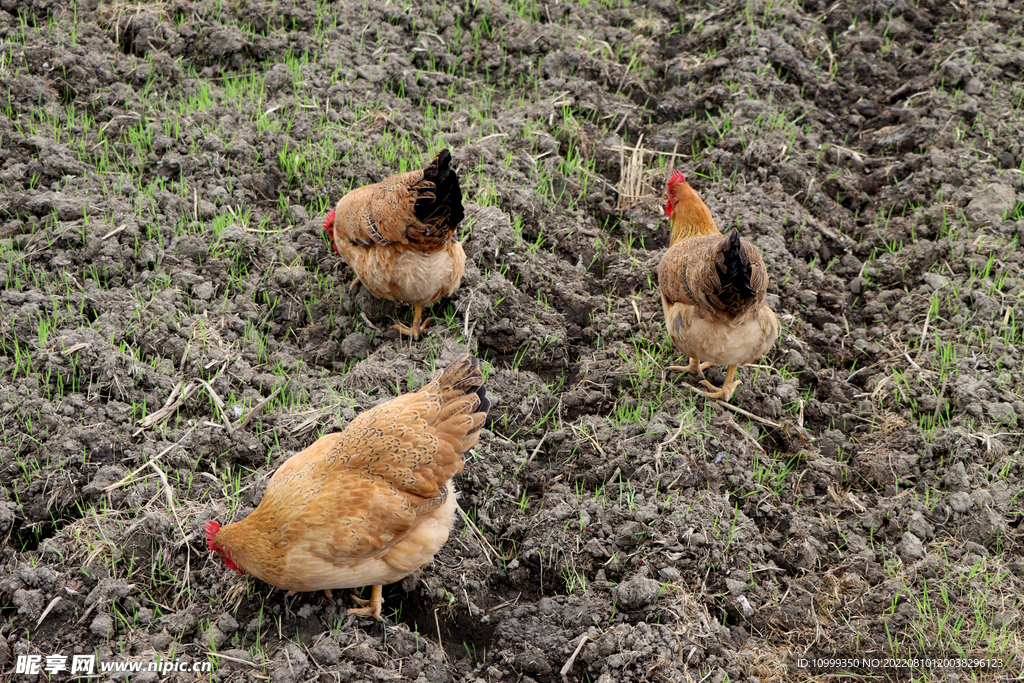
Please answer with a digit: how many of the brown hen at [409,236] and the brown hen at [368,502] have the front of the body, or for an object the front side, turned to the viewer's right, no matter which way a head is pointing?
0

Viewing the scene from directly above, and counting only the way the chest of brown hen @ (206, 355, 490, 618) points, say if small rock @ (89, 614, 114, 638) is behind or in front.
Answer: in front

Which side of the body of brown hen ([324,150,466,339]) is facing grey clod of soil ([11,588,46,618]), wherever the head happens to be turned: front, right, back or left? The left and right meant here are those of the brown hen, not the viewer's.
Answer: left

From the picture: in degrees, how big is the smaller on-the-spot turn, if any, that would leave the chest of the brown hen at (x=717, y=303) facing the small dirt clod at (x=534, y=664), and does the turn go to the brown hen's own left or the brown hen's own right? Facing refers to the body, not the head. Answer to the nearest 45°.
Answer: approximately 135° to the brown hen's own left

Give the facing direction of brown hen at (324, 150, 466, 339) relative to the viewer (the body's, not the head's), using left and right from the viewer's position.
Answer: facing away from the viewer and to the left of the viewer

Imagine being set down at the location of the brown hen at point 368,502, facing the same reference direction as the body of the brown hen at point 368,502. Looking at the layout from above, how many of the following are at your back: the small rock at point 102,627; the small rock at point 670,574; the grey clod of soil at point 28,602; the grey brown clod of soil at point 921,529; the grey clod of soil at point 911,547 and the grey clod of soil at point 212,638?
3

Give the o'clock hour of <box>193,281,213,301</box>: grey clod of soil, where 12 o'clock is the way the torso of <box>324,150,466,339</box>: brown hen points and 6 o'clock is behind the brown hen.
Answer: The grey clod of soil is roughly at 11 o'clock from the brown hen.

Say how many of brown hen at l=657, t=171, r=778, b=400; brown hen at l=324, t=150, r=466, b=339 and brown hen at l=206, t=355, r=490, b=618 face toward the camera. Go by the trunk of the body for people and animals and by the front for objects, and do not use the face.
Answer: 0

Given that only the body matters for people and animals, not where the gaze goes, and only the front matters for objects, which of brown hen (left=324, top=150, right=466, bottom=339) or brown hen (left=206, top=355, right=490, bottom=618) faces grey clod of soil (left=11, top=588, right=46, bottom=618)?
brown hen (left=206, top=355, right=490, bottom=618)

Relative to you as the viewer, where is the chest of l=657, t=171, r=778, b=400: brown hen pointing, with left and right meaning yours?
facing away from the viewer and to the left of the viewer

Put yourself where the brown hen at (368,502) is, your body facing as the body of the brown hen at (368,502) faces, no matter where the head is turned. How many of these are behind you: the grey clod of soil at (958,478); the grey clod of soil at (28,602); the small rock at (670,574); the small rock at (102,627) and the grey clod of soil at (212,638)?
2

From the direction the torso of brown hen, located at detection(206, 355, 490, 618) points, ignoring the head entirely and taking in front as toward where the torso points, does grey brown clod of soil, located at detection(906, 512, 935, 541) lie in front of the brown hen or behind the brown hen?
behind

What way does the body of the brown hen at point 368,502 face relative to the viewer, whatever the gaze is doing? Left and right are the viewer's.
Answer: facing to the left of the viewer

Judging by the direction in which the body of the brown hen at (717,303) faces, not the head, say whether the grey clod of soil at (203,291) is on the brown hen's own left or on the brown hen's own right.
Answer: on the brown hen's own left

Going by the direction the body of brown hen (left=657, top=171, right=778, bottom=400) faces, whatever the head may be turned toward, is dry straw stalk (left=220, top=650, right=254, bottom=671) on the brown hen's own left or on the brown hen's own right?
on the brown hen's own left
